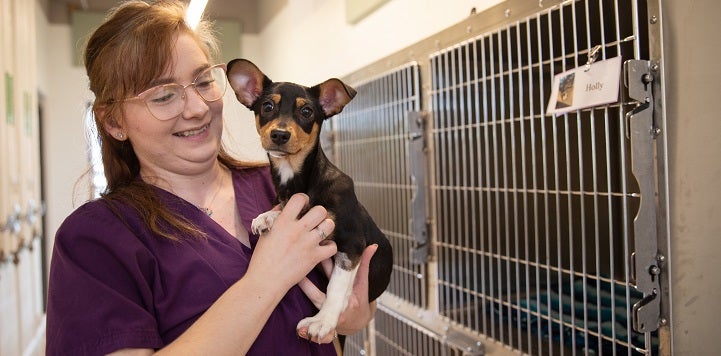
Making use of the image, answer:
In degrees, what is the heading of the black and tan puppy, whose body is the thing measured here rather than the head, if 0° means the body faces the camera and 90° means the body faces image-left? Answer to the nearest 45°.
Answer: approximately 45°

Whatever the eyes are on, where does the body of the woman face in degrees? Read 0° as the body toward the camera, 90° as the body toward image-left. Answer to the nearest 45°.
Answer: approximately 315°

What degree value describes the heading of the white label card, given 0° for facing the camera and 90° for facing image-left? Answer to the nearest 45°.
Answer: approximately 45°

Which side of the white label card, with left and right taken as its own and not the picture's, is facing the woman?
front

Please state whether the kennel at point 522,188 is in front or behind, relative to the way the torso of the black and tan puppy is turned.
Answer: behind

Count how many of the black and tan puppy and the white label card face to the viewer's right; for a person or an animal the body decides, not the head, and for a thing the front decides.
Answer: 0

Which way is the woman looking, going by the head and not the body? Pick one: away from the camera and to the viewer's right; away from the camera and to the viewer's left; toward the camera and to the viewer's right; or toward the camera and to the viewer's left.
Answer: toward the camera and to the viewer's right

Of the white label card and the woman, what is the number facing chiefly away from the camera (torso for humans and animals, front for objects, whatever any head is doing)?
0

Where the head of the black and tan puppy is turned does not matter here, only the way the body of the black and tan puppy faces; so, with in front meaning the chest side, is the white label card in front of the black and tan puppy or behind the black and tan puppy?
behind
